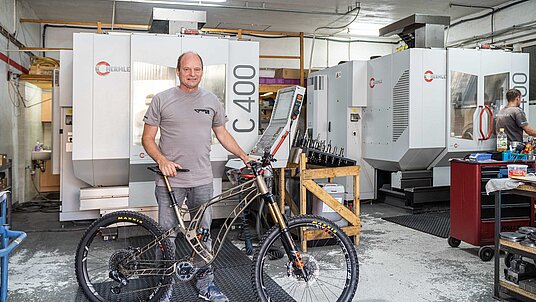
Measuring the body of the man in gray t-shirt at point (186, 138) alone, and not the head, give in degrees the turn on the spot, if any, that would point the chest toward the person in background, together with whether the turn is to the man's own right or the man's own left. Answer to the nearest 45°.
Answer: approximately 135° to the man's own left

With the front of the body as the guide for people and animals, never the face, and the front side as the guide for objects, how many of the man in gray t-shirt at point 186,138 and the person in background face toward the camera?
1

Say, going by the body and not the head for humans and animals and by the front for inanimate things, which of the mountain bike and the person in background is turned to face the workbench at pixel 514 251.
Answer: the mountain bike

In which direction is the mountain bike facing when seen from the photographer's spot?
facing to the right of the viewer

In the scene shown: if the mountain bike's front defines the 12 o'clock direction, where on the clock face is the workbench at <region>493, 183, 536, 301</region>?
The workbench is roughly at 12 o'clock from the mountain bike.

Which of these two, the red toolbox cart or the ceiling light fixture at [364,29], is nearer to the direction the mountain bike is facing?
the red toolbox cart

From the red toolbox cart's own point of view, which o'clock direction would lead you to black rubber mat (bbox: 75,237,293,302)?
The black rubber mat is roughly at 3 o'clock from the red toolbox cart.

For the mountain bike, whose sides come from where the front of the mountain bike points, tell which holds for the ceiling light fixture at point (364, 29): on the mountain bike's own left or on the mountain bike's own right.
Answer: on the mountain bike's own left
